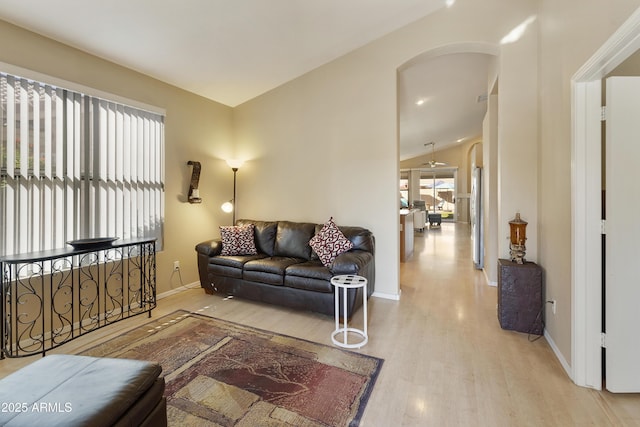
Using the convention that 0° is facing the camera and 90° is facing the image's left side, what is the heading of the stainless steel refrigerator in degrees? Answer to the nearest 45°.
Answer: approximately 90°

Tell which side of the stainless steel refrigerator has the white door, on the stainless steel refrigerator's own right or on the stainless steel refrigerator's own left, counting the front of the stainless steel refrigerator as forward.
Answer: on the stainless steel refrigerator's own left

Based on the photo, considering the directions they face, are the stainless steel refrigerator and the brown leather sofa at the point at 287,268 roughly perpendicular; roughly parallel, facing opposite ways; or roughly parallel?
roughly perpendicular

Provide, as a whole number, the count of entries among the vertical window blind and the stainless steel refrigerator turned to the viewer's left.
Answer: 1

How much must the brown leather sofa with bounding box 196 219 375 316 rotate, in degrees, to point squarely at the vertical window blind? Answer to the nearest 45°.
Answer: approximately 45° to its right

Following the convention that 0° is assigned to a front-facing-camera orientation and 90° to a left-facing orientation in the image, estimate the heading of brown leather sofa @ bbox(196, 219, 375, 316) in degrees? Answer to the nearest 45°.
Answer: approximately 45°

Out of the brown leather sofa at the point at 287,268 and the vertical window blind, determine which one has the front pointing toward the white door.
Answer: the vertical window blind

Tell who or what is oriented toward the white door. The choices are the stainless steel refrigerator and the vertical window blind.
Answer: the vertical window blind

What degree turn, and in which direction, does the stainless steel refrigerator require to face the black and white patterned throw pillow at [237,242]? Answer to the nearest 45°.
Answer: approximately 45° to its left

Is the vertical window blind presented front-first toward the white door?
yes

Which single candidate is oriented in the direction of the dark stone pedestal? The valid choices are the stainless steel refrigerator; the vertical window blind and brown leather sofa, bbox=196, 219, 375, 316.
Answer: the vertical window blind

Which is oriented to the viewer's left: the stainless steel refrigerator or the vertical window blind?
the stainless steel refrigerator

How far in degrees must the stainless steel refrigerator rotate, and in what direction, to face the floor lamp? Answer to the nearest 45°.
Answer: approximately 45° to its left

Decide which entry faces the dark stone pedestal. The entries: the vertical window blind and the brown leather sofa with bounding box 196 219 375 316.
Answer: the vertical window blind
